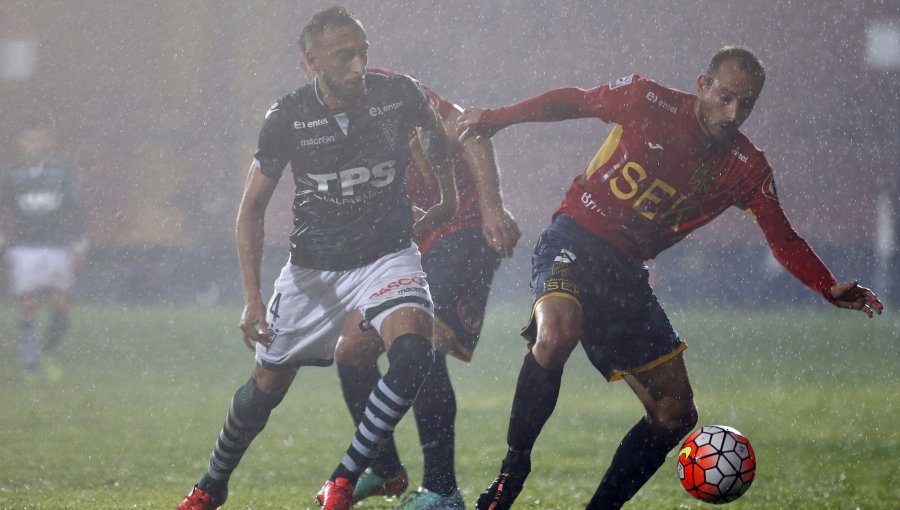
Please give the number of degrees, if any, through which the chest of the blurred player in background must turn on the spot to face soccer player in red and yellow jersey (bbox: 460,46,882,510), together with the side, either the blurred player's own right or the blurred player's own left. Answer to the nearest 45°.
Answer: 0° — they already face them

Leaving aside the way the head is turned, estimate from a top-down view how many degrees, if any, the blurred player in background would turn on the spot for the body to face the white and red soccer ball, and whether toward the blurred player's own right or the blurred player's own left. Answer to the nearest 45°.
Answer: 0° — they already face it

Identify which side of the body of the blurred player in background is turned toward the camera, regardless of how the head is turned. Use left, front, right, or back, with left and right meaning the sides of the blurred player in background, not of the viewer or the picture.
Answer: front

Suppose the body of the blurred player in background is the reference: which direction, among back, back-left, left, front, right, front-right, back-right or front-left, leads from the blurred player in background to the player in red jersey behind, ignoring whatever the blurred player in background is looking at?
front

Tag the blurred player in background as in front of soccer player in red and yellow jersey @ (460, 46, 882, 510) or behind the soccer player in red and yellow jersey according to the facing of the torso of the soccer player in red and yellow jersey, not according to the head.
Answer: behind

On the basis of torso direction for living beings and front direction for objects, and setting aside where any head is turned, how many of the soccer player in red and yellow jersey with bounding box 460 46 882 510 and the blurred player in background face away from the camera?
0

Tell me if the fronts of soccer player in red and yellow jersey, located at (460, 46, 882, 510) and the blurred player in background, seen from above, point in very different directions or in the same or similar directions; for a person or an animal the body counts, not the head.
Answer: same or similar directions
